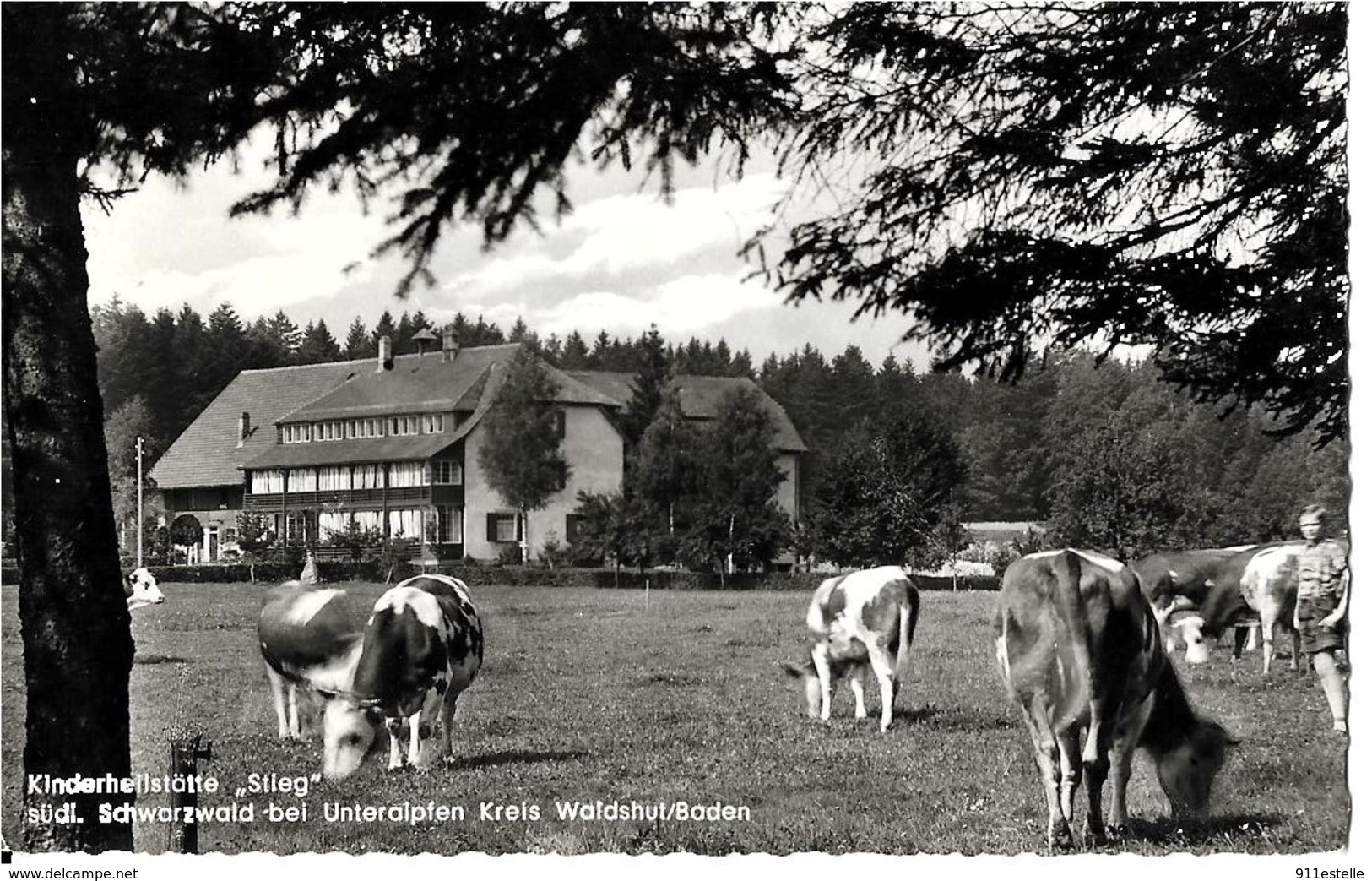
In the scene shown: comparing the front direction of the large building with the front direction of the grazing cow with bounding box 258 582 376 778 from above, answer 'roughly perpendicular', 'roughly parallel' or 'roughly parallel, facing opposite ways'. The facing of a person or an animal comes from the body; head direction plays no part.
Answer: roughly perpendicular

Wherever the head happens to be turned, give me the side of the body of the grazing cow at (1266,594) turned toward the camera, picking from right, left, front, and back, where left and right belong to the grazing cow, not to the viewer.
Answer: left

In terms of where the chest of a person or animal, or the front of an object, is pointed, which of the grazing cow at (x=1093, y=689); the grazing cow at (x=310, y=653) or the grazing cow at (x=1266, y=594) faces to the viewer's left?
the grazing cow at (x=1266, y=594)

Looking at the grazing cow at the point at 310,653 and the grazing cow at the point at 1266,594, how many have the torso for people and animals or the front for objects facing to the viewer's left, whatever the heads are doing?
1

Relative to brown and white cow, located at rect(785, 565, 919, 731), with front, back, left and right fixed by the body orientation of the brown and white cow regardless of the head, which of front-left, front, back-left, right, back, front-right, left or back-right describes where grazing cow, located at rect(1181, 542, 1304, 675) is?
back-right

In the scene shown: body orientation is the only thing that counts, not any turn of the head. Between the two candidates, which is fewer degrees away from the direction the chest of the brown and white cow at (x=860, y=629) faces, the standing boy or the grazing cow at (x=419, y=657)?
the grazing cow

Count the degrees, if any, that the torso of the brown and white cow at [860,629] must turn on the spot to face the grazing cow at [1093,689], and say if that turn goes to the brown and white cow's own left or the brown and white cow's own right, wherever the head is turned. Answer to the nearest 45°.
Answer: approximately 180°

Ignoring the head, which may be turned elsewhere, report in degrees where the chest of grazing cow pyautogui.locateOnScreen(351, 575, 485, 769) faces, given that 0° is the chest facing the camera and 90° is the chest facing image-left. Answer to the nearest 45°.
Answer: approximately 45°
